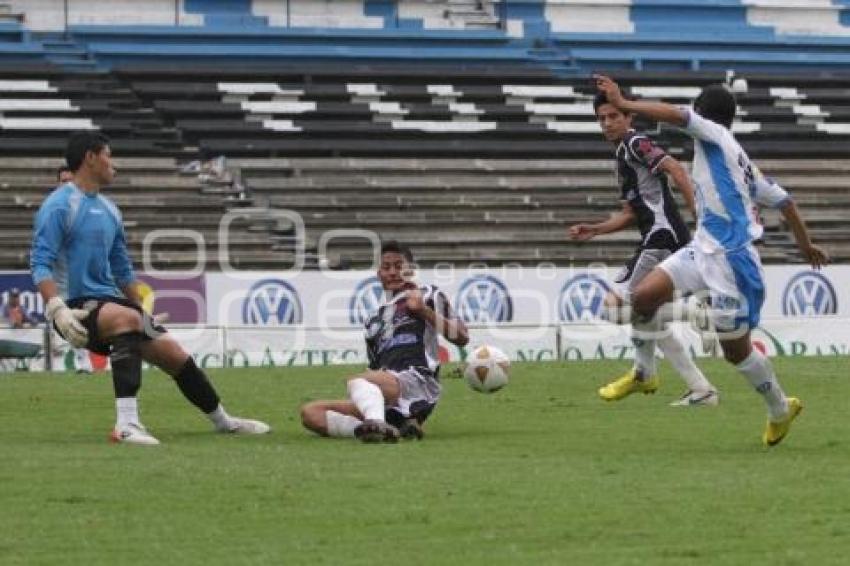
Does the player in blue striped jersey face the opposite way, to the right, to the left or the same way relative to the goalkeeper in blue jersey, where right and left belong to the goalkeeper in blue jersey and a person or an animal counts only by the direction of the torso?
the opposite way

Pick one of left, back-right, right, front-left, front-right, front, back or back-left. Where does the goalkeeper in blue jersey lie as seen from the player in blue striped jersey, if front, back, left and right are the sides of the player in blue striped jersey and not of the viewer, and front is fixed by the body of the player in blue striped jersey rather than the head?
front-left

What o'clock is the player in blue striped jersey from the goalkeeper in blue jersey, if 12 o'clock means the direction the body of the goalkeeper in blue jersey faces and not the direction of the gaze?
The player in blue striped jersey is roughly at 11 o'clock from the goalkeeper in blue jersey.

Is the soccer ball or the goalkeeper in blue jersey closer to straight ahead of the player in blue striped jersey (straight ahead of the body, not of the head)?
the soccer ball

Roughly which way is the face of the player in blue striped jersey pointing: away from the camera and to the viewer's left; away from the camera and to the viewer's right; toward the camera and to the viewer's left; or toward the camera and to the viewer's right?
away from the camera and to the viewer's left

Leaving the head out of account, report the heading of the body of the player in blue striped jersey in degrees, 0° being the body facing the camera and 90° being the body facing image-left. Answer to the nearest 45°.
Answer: approximately 135°

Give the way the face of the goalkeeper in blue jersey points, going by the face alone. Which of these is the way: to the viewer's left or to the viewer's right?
to the viewer's right

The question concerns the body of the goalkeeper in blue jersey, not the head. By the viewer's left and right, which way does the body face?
facing the viewer and to the right of the viewer

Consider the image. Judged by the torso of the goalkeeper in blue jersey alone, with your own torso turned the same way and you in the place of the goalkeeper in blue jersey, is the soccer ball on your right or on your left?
on your left

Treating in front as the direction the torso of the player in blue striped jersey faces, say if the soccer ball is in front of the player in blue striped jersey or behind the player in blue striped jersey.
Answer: in front
